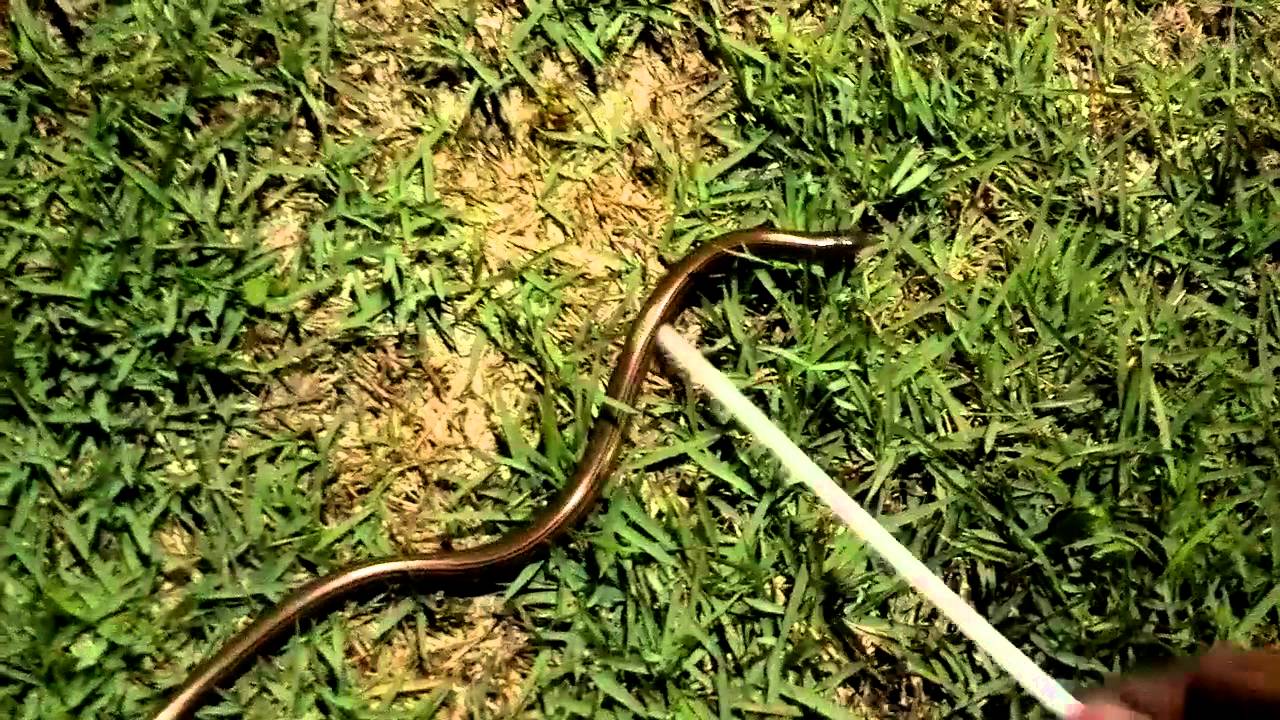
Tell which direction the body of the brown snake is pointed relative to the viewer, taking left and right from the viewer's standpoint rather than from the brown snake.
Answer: facing to the right of the viewer
